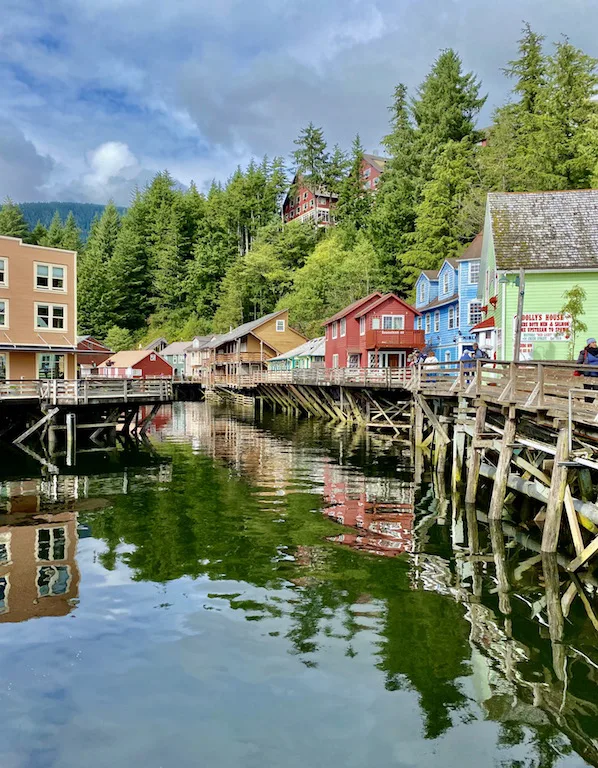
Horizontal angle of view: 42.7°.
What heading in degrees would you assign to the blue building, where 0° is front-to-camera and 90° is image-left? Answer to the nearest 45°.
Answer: approximately 45°

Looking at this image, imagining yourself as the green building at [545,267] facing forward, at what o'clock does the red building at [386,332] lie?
The red building is roughly at 2 o'clock from the green building.

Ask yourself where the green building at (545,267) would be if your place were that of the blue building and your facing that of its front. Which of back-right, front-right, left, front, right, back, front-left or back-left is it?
front-left

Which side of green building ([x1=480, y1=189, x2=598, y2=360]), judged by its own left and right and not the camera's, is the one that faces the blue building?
right

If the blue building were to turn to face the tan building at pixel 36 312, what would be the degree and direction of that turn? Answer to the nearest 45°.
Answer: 0° — it already faces it

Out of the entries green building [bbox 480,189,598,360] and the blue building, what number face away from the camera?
0

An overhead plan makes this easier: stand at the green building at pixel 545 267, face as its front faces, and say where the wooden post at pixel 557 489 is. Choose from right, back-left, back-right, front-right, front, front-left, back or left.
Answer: left

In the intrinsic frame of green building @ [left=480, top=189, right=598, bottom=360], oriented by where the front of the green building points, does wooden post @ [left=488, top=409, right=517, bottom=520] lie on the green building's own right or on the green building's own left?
on the green building's own left

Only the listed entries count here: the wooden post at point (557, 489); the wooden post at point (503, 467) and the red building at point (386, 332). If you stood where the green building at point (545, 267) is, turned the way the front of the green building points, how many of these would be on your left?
2

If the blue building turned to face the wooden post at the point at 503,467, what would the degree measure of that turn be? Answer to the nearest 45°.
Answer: approximately 45° to its left

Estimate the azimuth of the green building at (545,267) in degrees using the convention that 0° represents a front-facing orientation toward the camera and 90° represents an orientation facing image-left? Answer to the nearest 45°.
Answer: approximately 90°

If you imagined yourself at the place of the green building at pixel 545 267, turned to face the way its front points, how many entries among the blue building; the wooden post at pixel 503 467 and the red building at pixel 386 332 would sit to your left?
1

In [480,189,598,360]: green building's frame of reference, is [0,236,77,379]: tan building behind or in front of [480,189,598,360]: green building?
in front
